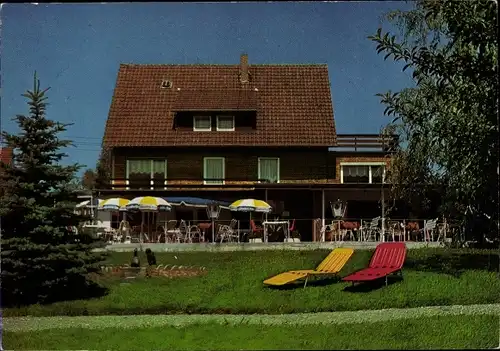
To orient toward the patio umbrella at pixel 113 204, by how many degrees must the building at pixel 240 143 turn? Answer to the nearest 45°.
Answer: approximately 90° to its right

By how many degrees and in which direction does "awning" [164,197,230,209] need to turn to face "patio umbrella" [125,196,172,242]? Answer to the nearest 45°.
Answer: approximately 90° to its right

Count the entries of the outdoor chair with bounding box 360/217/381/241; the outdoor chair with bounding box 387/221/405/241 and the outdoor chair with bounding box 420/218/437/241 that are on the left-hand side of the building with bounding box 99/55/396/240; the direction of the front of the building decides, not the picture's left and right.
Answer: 3

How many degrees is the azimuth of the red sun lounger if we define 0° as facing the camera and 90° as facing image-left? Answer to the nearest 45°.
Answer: approximately 45°

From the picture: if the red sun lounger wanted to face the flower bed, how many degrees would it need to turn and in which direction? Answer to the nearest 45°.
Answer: approximately 45° to its right

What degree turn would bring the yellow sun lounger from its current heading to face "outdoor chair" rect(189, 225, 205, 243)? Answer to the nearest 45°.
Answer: approximately 45° to its right

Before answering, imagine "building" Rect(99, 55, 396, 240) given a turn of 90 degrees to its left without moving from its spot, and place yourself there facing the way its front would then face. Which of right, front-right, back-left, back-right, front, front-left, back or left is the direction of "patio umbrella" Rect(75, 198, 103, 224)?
back

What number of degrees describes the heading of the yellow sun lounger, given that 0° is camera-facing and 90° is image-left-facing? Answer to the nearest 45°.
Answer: approximately 45°

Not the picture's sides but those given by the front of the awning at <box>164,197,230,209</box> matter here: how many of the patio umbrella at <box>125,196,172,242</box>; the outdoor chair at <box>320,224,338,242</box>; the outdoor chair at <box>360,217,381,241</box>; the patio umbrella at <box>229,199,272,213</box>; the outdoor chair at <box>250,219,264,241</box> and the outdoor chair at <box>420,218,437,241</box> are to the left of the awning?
5
